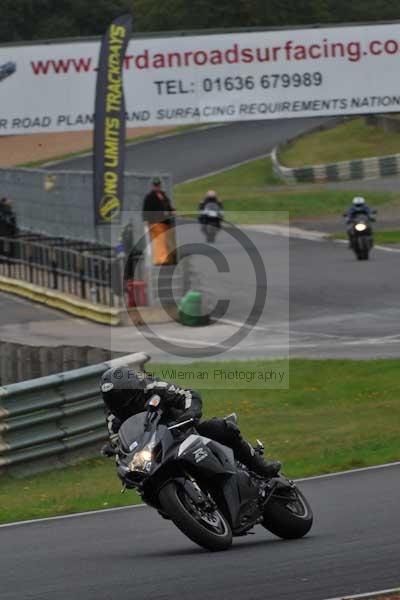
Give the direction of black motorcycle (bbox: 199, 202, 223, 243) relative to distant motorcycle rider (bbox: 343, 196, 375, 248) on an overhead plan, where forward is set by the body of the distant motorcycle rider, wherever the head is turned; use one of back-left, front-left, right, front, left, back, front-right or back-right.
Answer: back-right

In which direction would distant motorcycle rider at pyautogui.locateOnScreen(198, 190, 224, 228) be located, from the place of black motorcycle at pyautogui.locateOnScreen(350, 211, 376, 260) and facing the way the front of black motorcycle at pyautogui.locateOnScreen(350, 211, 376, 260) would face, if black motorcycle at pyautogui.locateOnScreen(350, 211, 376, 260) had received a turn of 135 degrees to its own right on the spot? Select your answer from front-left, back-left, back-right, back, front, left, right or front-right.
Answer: front

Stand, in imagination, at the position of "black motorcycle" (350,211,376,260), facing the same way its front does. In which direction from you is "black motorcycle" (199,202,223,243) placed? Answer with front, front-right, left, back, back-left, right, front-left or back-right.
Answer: back-right

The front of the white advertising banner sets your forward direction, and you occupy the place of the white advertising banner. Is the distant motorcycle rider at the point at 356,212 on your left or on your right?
on your left

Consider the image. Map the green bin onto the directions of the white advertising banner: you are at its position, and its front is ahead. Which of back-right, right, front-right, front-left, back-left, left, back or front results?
front

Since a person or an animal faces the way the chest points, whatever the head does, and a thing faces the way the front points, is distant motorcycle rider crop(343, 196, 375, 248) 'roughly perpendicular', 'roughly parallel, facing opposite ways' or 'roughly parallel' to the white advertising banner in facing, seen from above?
roughly parallel

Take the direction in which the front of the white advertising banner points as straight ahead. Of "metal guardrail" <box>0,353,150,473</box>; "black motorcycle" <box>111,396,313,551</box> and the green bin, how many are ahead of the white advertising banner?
3

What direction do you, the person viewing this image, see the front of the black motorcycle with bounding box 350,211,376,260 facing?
facing the viewer

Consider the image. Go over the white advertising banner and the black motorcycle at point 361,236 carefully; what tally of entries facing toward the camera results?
2

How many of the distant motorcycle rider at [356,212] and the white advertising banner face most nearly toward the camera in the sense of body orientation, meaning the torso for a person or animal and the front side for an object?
2

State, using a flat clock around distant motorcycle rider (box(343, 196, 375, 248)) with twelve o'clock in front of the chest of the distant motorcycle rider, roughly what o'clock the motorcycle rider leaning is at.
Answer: The motorcycle rider leaning is roughly at 12 o'clock from the distant motorcycle rider.

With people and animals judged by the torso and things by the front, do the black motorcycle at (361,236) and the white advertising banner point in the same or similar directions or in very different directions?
same or similar directions

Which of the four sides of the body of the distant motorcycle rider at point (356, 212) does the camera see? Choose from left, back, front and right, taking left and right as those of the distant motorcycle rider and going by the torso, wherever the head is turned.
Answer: front

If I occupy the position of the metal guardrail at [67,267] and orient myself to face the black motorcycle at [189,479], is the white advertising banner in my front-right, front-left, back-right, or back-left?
back-left

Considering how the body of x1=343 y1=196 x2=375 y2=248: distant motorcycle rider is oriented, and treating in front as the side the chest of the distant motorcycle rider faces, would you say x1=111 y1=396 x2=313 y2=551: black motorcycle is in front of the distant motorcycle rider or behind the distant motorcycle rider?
in front
